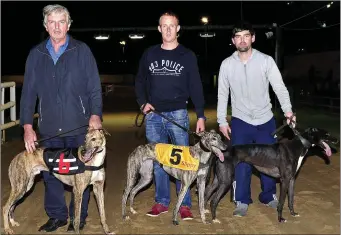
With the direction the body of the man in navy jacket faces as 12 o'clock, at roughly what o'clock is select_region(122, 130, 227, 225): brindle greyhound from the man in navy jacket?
The brindle greyhound is roughly at 9 o'clock from the man in navy jacket.

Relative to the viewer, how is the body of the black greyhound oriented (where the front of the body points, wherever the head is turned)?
to the viewer's right

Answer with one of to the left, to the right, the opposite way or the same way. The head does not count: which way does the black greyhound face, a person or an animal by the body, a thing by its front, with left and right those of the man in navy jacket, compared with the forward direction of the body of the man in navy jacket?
to the left

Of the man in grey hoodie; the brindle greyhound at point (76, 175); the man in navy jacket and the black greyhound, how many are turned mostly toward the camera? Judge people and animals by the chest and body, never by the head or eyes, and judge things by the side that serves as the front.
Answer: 2

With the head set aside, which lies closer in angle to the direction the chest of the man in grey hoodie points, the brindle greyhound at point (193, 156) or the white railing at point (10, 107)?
the brindle greyhound

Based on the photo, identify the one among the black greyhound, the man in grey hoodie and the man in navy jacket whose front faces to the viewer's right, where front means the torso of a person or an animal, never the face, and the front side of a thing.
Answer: the black greyhound

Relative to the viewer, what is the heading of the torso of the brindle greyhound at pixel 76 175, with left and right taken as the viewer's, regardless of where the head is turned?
facing to the right of the viewer

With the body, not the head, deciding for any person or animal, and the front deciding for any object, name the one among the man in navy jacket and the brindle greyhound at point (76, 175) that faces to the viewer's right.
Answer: the brindle greyhound

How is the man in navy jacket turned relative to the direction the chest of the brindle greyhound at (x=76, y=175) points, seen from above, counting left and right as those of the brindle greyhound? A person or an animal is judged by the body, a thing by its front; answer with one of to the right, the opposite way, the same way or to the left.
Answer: to the right
